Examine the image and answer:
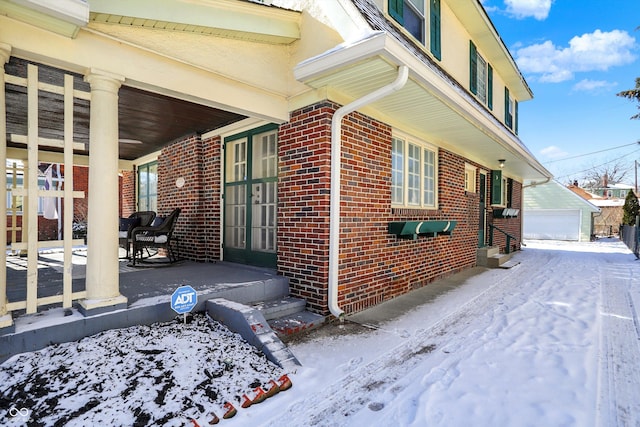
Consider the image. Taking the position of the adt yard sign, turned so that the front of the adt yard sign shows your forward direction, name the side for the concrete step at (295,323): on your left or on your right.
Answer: on your left

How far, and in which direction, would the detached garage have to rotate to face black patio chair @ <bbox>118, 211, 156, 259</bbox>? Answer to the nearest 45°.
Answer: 0° — it already faces it

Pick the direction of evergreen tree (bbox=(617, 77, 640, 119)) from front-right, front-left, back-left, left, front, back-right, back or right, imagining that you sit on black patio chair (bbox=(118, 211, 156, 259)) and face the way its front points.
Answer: back-left

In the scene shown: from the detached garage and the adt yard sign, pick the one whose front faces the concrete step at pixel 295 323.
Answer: the detached garage

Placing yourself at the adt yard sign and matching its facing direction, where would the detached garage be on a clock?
The detached garage is roughly at 8 o'clock from the adt yard sign.

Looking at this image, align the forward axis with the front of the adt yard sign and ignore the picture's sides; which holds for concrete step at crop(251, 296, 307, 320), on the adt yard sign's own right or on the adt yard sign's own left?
on the adt yard sign's own left

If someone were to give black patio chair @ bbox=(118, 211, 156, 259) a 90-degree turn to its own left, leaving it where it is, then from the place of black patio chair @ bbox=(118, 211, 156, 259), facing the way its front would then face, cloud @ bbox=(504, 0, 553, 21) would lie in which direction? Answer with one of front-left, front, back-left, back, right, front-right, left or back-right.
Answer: front-left

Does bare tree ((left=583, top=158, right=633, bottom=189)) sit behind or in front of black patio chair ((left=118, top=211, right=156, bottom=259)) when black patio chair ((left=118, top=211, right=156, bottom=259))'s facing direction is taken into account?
behind
